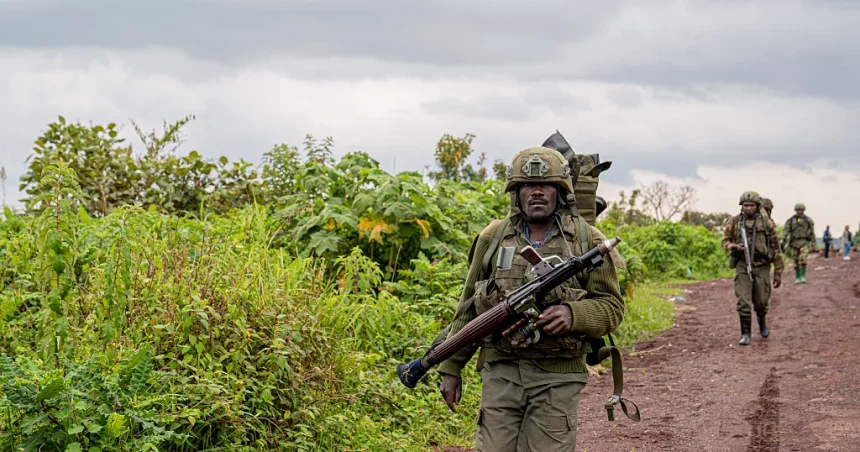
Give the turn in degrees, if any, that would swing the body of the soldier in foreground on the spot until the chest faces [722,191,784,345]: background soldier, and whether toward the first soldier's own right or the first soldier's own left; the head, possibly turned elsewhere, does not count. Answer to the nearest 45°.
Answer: approximately 180°

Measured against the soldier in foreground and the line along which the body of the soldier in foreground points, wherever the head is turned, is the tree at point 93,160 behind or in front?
behind

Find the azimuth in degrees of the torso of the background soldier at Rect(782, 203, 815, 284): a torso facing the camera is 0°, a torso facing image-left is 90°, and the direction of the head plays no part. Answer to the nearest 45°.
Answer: approximately 0°

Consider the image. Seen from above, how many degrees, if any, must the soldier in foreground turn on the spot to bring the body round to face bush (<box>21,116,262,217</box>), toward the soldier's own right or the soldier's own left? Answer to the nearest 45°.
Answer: approximately 135° to the soldier's own right

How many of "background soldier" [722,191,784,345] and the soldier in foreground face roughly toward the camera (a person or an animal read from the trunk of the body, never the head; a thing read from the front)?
2

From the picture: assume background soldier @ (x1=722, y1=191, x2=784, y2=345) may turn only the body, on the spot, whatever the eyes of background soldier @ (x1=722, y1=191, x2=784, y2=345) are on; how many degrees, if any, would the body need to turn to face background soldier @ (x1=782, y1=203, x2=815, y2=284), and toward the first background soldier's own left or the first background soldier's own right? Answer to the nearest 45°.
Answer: approximately 180°

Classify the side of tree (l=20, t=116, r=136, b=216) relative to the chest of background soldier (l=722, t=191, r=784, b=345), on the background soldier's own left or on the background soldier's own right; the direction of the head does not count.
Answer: on the background soldier's own right

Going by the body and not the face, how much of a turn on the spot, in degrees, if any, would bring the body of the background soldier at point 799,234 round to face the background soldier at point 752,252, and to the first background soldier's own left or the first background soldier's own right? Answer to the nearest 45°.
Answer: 0° — they already face them

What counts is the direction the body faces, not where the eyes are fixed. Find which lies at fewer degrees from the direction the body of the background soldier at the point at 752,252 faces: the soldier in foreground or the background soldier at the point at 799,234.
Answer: the soldier in foreground

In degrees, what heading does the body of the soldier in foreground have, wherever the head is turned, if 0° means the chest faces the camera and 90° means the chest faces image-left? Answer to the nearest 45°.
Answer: approximately 0°

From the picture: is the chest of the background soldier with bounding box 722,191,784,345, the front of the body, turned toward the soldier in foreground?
yes
